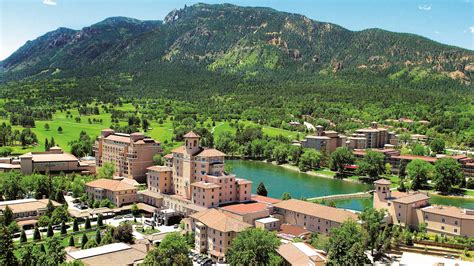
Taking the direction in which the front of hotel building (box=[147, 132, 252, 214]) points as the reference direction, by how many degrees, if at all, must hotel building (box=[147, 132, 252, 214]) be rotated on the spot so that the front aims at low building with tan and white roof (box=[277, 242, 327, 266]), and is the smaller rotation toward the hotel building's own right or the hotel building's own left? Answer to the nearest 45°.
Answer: approximately 90° to the hotel building's own left

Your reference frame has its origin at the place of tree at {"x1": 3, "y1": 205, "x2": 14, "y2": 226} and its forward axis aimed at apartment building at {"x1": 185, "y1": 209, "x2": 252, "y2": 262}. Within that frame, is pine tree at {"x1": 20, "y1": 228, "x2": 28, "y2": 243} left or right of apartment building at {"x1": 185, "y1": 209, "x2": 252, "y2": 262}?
right

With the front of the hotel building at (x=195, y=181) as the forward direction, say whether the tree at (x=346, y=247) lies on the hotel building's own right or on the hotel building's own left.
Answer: on the hotel building's own left

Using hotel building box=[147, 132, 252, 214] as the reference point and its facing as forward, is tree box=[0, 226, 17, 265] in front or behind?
in front

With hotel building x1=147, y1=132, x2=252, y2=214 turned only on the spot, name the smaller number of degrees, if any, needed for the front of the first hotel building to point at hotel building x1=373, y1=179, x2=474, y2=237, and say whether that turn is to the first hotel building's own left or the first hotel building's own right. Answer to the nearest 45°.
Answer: approximately 135° to the first hotel building's own left

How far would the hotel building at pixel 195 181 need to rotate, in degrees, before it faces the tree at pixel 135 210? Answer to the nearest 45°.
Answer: approximately 45° to its right

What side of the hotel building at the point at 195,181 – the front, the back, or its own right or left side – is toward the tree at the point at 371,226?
left

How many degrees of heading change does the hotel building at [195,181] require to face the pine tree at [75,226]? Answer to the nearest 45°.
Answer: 0° — it already faces it

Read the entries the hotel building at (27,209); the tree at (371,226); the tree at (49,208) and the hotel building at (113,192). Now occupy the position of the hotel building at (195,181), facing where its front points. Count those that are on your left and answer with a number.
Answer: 1

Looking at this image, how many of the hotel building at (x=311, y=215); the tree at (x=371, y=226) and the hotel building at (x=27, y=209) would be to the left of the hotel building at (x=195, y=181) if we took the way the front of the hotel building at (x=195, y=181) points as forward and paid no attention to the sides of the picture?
2

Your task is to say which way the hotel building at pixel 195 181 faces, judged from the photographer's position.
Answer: facing the viewer and to the left of the viewer

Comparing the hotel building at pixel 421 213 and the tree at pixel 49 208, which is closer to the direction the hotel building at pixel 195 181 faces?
the tree

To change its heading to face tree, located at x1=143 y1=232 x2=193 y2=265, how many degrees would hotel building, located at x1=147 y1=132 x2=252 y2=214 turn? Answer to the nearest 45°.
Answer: approximately 45° to its left

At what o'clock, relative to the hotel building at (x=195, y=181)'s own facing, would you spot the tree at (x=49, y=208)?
The tree is roughly at 1 o'clock from the hotel building.

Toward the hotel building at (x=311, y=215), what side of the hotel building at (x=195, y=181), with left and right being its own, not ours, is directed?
left
